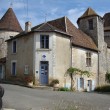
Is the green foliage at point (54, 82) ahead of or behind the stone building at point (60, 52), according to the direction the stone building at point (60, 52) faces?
ahead

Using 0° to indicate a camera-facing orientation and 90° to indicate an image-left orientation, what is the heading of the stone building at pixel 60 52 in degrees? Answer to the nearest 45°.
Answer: approximately 0°

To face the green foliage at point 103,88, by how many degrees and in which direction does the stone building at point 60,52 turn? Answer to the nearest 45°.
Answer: approximately 90° to its left
